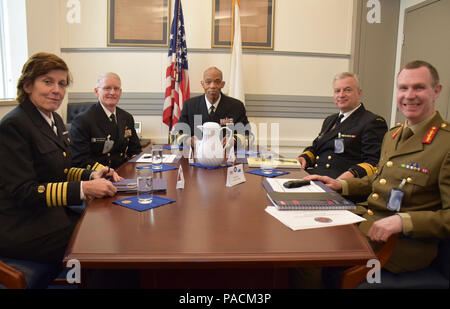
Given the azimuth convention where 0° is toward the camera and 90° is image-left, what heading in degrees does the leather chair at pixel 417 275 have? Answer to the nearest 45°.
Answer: approximately 90°

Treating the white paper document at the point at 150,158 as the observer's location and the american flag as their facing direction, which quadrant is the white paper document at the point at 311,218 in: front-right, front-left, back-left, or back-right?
back-right

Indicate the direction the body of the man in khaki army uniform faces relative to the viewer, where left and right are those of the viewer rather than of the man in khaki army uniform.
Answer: facing the viewer and to the left of the viewer

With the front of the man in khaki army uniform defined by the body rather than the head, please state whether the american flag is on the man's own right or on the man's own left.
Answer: on the man's own right

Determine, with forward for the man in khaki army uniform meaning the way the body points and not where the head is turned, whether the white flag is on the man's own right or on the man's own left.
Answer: on the man's own right
